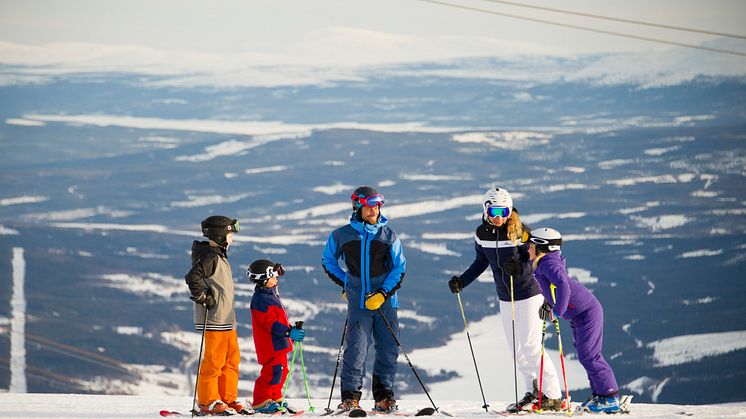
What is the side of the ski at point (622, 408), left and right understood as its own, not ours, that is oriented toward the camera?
left

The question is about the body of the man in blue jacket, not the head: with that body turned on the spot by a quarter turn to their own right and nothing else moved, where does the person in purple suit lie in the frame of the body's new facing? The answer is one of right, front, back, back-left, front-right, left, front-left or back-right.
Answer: back

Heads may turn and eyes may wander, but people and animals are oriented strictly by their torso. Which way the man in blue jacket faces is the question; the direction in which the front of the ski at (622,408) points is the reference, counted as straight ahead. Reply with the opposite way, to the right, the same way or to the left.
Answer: to the left

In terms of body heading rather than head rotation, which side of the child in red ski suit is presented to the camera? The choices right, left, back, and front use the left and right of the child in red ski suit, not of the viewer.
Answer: right

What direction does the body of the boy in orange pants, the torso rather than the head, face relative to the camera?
to the viewer's right

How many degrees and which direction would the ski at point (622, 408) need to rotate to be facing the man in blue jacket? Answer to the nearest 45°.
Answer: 0° — it already faces them

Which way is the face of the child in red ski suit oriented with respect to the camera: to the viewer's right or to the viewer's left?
to the viewer's right

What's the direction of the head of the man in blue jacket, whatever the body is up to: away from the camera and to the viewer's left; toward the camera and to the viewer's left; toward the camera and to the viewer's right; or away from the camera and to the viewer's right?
toward the camera and to the viewer's right

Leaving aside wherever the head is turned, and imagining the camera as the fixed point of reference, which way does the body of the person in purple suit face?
to the viewer's left

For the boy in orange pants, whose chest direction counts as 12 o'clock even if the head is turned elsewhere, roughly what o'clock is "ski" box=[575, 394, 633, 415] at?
The ski is roughly at 12 o'clock from the boy in orange pants.

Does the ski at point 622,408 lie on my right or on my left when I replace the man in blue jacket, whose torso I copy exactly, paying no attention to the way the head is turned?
on my left

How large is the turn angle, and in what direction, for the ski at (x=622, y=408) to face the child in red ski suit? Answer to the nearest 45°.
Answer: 0° — it already faces them
